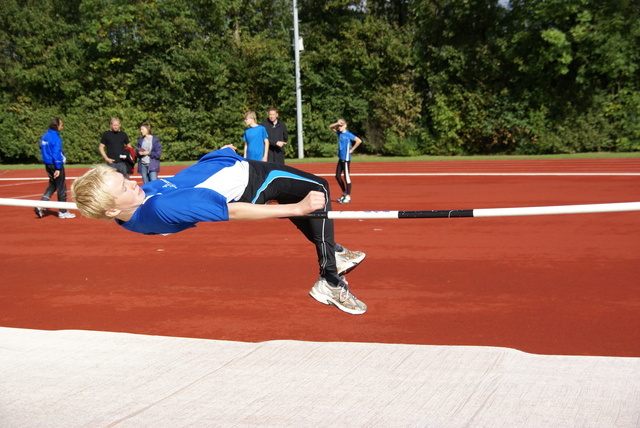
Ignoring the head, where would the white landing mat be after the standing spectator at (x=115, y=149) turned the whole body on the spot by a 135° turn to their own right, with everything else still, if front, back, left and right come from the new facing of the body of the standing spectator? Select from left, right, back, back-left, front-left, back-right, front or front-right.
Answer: back-left

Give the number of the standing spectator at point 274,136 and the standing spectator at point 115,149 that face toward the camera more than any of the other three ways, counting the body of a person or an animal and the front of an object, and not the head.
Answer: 2

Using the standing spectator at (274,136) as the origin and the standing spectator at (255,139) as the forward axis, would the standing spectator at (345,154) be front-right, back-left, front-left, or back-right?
back-left

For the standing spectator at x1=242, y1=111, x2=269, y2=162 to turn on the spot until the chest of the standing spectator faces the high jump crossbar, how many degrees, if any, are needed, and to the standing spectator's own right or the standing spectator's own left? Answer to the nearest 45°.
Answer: approximately 45° to the standing spectator's own left

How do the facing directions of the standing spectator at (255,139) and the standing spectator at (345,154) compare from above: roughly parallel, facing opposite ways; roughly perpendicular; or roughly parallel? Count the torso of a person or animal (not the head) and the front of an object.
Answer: roughly parallel

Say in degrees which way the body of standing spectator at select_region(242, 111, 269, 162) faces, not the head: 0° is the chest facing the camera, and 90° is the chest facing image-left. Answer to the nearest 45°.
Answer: approximately 45°

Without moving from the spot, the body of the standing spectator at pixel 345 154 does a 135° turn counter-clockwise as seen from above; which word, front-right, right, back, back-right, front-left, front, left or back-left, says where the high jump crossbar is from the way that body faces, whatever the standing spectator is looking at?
right

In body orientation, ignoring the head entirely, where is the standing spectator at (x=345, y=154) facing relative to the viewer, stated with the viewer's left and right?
facing the viewer and to the left of the viewer

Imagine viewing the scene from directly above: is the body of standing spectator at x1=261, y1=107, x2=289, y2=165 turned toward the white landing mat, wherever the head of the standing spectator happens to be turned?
yes

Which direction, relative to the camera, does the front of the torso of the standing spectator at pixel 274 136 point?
toward the camera

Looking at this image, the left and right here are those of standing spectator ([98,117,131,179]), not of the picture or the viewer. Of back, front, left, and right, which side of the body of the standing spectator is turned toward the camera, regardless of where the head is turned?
front

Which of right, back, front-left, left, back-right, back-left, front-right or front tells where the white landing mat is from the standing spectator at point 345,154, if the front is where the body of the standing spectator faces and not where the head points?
front-left
